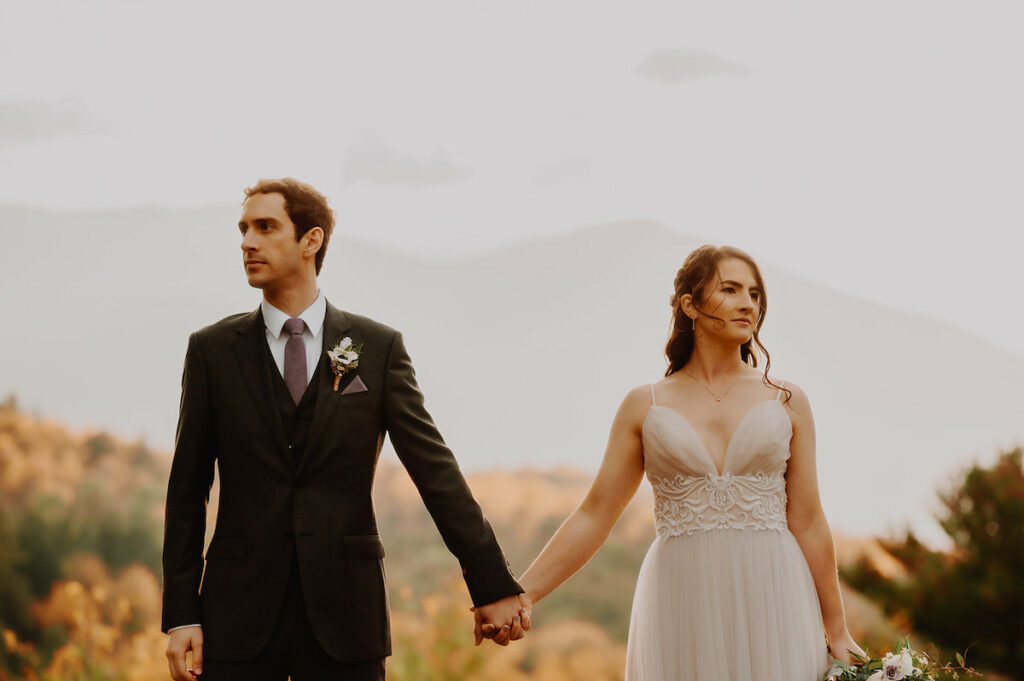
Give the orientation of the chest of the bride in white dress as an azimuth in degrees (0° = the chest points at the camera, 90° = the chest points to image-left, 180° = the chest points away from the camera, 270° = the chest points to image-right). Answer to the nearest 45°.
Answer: approximately 0°

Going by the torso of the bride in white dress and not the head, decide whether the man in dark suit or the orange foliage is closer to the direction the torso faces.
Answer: the man in dark suit

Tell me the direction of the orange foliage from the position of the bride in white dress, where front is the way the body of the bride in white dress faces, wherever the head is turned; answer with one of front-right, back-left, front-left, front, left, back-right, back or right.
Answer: back-right

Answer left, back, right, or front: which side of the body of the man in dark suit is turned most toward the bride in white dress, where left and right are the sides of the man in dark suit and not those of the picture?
left

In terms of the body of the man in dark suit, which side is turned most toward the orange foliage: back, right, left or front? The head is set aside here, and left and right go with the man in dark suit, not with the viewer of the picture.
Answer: back

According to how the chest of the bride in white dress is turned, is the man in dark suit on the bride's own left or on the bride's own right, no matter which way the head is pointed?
on the bride's own right

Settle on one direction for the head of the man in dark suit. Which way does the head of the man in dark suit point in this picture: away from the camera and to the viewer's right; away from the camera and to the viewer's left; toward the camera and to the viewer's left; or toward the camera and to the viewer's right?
toward the camera and to the viewer's left

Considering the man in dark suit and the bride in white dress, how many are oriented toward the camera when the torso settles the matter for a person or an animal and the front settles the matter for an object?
2
